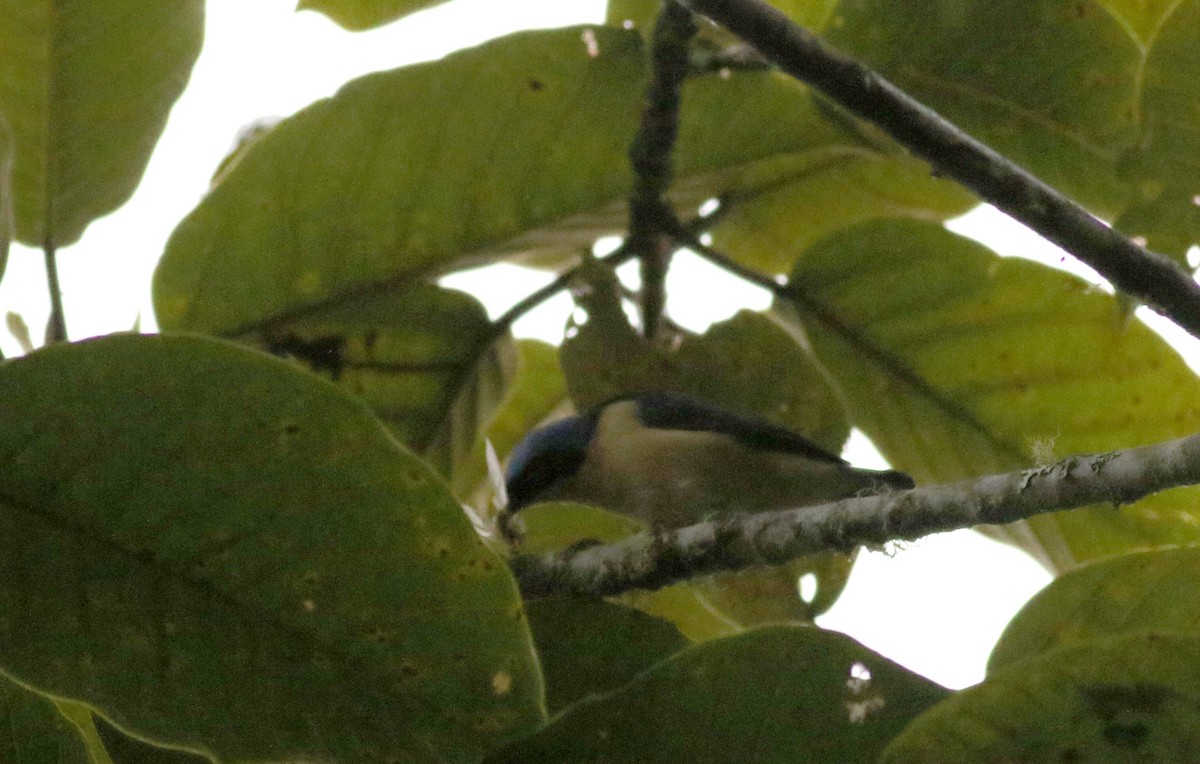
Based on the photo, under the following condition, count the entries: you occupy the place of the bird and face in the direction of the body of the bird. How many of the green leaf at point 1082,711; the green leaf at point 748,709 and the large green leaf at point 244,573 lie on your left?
3

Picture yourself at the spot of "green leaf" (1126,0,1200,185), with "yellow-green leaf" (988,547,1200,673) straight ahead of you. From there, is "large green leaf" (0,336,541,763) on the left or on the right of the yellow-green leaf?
right

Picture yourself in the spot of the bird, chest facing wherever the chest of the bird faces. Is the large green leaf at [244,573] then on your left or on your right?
on your left

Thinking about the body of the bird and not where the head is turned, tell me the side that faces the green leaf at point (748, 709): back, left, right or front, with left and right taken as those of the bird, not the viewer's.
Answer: left

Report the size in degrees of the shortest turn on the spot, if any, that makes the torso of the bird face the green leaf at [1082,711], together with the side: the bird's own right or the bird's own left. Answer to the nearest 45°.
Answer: approximately 90° to the bird's own left

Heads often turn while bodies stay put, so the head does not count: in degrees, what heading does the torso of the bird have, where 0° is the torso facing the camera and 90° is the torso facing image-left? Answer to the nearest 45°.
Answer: approximately 90°
